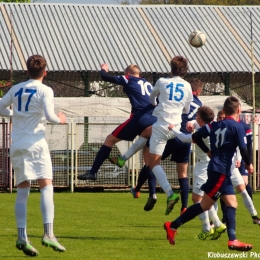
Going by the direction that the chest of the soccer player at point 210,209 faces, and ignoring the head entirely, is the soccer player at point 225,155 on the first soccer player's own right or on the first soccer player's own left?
on the first soccer player's own left

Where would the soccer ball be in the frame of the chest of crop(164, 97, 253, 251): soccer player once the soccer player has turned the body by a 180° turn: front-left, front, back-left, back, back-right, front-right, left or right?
back-right

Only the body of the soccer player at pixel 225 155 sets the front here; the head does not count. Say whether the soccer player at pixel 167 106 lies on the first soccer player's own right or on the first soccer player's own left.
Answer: on the first soccer player's own left

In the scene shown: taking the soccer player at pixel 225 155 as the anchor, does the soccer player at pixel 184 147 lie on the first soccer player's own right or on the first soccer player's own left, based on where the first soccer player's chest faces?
on the first soccer player's own left

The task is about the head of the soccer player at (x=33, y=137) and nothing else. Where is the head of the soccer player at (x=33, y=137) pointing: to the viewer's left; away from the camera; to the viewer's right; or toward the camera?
away from the camera

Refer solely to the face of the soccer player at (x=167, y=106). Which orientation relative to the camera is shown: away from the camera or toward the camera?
away from the camera
